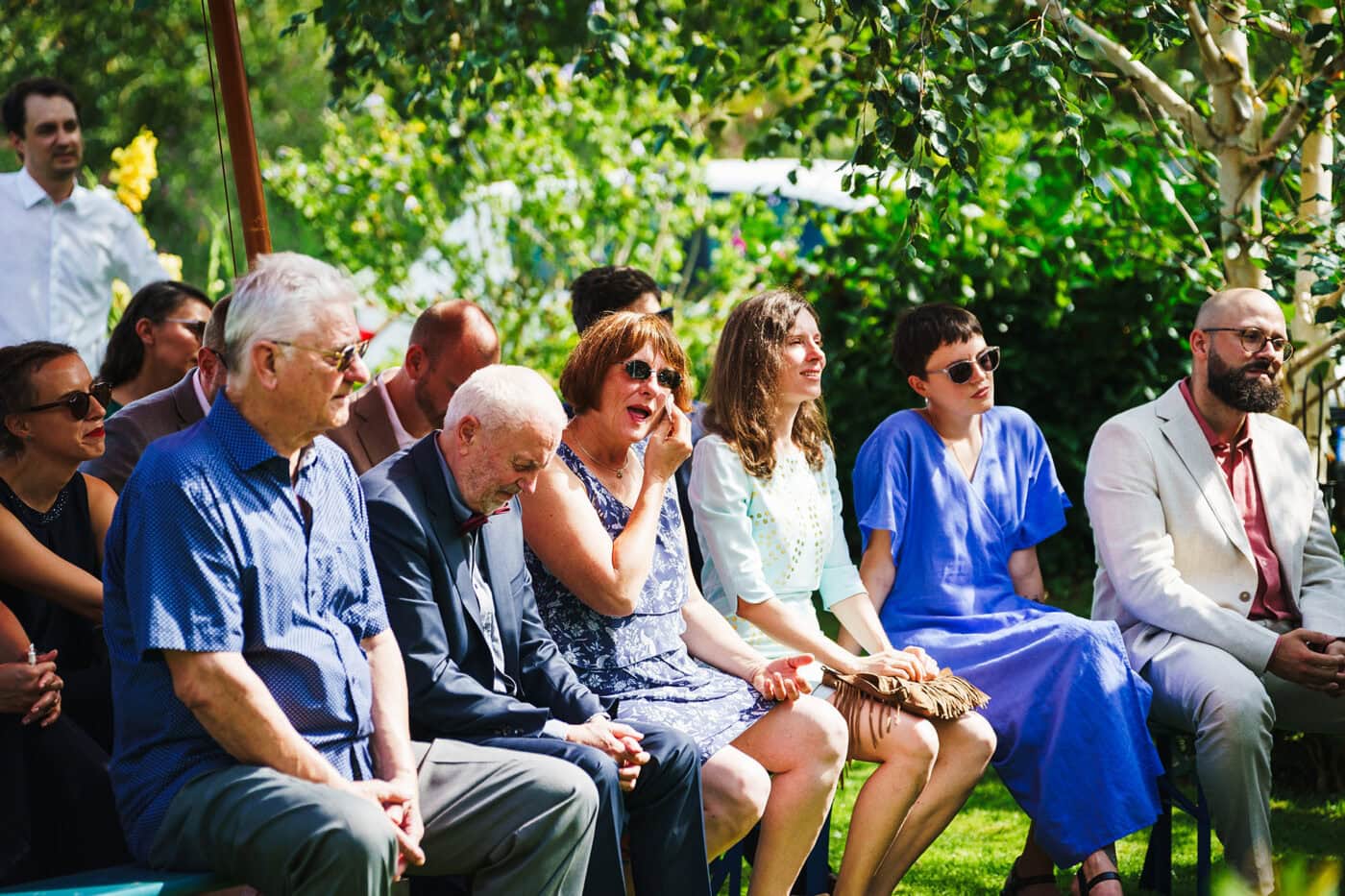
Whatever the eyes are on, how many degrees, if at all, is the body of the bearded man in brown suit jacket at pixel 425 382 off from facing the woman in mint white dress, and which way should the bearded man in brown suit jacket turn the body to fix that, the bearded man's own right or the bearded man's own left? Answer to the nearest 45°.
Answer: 0° — they already face them

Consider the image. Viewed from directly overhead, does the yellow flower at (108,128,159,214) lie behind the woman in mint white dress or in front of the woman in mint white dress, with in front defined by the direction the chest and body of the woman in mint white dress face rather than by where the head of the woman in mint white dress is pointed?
behind

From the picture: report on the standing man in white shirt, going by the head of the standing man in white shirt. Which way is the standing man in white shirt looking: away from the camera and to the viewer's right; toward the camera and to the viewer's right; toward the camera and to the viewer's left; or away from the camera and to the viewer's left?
toward the camera and to the viewer's right

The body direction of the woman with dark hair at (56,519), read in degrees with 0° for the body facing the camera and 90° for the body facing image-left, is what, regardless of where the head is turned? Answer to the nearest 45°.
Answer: approximately 315°

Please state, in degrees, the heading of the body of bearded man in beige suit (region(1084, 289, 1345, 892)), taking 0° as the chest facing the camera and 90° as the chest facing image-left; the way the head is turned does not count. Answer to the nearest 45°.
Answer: approximately 315°

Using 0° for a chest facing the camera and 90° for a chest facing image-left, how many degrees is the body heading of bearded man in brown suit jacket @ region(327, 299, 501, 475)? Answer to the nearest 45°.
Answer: approximately 315°

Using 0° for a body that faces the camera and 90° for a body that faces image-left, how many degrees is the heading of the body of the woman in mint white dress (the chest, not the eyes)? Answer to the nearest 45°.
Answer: approximately 315°

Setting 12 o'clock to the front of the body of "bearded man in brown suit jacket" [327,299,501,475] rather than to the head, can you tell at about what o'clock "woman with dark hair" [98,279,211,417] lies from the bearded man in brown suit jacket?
The woman with dark hair is roughly at 5 o'clock from the bearded man in brown suit jacket.

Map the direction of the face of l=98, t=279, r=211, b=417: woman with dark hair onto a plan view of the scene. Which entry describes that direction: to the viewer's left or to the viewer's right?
to the viewer's right

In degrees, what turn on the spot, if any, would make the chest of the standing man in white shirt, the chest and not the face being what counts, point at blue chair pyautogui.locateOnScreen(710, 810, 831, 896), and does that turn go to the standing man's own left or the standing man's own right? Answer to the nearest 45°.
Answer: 0° — they already face it

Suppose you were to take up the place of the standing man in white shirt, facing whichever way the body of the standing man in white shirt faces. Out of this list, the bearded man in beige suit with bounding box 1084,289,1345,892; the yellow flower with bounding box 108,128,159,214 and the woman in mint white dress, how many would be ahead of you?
2

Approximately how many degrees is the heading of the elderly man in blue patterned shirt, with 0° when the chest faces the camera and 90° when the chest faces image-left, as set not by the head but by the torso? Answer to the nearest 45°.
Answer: approximately 315°

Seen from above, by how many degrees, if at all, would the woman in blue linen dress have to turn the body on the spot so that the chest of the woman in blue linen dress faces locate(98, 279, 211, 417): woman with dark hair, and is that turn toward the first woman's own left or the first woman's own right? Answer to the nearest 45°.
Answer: approximately 135° to the first woman's own right

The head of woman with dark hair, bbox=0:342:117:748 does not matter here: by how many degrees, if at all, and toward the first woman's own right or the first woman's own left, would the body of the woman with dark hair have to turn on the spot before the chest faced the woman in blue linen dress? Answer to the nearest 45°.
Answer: approximately 45° to the first woman's own left
